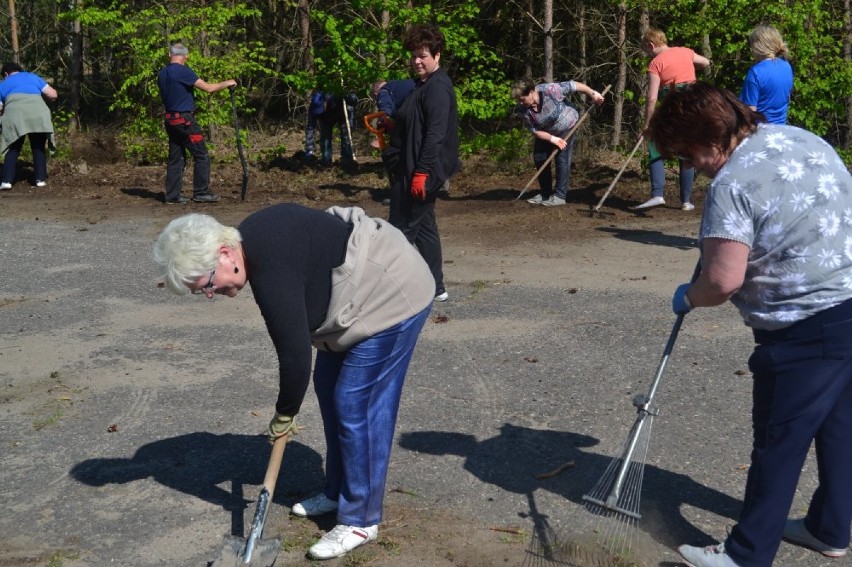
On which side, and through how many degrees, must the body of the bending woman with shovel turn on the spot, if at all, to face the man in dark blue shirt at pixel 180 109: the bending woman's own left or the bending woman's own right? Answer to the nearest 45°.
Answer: approximately 90° to the bending woman's own right

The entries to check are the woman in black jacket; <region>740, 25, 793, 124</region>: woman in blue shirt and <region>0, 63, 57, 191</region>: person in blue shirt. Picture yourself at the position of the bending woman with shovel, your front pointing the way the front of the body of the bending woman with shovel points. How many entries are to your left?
0

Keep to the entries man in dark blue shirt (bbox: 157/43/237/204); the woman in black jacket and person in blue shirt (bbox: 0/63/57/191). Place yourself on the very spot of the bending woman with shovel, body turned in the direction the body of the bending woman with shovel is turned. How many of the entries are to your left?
0

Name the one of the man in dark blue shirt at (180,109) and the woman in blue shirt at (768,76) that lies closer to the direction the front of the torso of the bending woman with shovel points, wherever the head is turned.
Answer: the man in dark blue shirt

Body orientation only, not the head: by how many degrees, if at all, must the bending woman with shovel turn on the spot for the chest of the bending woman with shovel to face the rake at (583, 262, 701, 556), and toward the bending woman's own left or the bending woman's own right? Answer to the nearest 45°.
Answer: approximately 180°

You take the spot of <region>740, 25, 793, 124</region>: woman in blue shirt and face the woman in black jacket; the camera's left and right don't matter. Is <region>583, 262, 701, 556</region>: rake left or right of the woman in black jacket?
left

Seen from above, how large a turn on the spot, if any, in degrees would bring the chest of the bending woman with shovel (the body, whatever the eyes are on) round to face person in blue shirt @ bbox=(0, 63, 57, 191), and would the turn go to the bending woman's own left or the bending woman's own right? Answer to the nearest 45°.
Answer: approximately 90° to the bending woman's own right

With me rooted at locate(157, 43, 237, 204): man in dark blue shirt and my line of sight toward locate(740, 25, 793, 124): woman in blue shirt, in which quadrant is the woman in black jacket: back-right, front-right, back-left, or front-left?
front-right

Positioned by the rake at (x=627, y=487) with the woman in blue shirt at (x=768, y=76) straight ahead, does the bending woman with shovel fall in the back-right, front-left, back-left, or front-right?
back-left

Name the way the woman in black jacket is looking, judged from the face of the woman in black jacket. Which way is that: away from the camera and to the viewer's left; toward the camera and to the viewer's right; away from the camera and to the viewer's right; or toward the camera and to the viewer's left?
toward the camera and to the viewer's left

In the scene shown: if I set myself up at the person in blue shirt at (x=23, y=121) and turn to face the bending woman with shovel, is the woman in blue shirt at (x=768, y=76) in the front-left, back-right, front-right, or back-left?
front-left

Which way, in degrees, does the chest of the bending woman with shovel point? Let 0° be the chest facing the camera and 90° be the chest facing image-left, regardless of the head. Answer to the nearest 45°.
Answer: approximately 90°

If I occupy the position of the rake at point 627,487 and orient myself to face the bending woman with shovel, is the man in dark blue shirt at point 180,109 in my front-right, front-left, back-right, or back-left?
front-right

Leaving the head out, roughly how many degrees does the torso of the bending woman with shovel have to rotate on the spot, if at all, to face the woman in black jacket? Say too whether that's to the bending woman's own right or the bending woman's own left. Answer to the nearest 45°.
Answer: approximately 90° to the bending woman's own right
